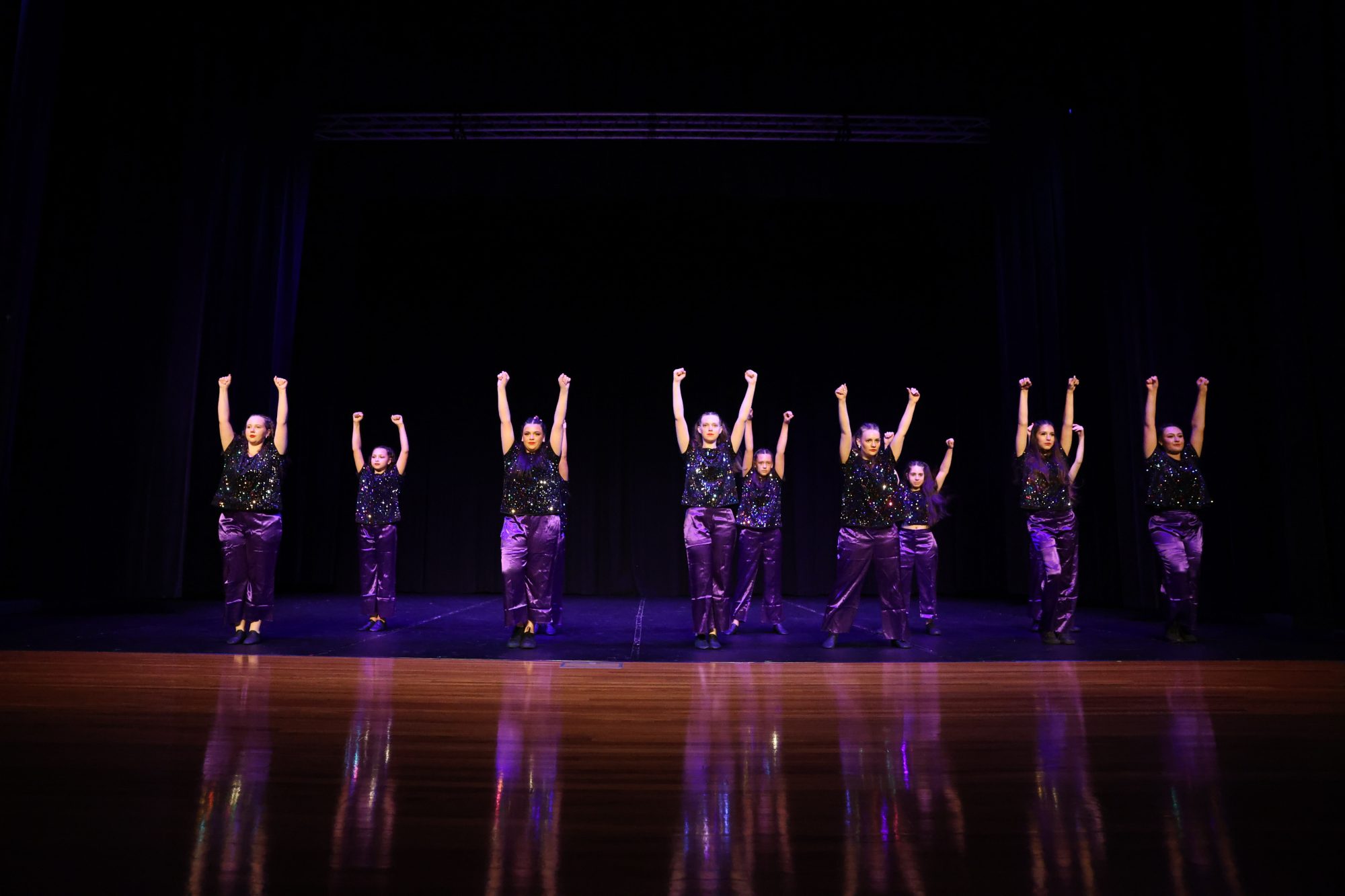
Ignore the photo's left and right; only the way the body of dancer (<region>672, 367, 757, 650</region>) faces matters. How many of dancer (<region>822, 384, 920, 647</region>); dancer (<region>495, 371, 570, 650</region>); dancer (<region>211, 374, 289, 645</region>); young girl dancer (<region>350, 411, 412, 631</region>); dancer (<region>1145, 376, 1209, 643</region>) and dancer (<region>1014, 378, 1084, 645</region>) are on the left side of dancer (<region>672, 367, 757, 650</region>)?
3

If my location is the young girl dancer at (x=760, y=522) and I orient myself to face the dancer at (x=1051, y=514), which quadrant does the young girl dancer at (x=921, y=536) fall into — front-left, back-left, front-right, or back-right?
front-left

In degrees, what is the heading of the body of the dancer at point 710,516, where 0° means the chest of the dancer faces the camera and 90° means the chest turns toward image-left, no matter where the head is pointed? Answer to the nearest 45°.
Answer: approximately 0°

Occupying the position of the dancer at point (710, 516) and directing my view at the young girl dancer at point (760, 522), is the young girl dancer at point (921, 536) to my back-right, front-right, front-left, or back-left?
front-right

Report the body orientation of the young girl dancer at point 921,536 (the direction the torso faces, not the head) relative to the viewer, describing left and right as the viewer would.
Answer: facing the viewer

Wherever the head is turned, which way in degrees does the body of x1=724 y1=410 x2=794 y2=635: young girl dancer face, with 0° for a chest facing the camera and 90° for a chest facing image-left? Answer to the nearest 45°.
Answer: approximately 0°

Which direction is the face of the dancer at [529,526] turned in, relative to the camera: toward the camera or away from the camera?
toward the camera

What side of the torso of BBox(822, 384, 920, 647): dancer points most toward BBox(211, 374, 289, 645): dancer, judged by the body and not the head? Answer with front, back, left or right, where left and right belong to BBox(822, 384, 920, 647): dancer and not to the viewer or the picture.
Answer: right

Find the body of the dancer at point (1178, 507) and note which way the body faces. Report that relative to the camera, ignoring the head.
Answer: toward the camera

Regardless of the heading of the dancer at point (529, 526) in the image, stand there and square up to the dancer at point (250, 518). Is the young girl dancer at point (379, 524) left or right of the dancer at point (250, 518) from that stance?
right

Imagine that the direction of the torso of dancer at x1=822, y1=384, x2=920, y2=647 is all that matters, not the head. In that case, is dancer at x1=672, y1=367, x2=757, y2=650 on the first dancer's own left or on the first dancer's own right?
on the first dancer's own right

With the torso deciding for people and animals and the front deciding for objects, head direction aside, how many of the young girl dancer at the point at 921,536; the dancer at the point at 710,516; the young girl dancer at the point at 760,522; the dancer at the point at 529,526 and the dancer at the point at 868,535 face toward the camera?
5

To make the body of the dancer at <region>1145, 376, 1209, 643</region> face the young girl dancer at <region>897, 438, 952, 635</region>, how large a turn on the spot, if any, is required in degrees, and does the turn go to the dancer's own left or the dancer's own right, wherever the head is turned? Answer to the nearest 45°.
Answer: approximately 90° to the dancer's own right

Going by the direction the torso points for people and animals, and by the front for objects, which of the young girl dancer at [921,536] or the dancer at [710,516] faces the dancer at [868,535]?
the young girl dancer

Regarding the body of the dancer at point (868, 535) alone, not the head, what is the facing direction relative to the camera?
toward the camera
